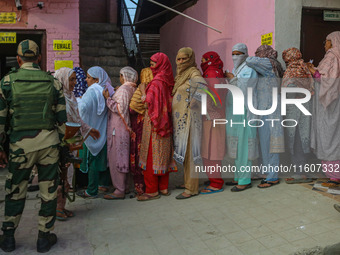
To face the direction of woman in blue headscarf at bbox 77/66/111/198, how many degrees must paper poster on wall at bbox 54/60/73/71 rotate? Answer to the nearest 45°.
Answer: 0° — it already faces them

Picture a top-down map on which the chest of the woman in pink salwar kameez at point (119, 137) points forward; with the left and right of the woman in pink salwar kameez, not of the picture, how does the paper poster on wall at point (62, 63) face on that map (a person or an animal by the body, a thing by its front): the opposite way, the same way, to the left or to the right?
to the left

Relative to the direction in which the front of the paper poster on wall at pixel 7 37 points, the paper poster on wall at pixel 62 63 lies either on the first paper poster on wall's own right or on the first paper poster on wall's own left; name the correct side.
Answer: on the first paper poster on wall's own left

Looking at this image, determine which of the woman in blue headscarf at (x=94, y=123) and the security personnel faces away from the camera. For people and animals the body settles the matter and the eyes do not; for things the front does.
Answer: the security personnel

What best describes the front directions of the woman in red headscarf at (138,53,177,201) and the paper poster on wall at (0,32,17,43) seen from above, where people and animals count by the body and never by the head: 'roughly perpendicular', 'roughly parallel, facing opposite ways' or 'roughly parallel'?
roughly perpendicular

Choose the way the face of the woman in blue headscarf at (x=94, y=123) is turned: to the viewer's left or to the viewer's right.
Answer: to the viewer's left

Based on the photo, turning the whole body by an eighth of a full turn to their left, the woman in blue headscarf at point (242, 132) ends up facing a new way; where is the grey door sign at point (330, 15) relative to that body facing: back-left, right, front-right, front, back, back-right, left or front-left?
back-left

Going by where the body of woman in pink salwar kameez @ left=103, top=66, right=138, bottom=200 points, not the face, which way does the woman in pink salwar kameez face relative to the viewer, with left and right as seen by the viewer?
facing to the left of the viewer

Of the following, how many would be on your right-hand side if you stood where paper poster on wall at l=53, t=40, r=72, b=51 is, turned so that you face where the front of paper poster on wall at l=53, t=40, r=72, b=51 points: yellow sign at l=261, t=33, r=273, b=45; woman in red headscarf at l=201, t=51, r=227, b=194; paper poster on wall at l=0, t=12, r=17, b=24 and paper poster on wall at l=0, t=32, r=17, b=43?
2

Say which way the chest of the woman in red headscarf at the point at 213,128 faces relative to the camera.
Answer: to the viewer's left

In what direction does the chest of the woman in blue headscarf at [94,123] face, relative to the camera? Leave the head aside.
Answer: to the viewer's left

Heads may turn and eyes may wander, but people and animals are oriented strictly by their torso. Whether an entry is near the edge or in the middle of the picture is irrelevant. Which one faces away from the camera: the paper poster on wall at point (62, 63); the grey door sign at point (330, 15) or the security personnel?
the security personnel

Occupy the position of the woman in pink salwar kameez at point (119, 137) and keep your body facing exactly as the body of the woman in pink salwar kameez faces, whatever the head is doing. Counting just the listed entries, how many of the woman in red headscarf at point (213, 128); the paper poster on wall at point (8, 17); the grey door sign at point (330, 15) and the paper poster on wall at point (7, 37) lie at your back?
2

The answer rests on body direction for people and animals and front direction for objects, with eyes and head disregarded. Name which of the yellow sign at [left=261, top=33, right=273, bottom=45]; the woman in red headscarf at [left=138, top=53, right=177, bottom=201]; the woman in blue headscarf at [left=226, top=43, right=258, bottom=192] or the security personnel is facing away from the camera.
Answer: the security personnel

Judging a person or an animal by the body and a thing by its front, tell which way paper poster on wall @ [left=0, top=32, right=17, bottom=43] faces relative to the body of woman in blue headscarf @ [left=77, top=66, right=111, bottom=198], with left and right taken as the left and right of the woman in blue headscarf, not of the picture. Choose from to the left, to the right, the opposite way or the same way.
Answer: to the left
